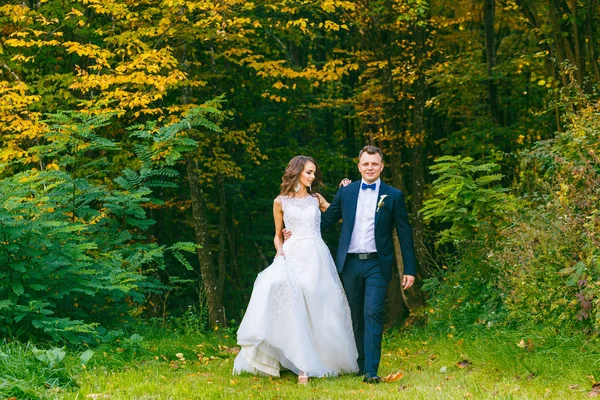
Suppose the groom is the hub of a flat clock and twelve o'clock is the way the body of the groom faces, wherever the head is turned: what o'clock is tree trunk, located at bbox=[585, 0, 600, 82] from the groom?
The tree trunk is roughly at 7 o'clock from the groom.

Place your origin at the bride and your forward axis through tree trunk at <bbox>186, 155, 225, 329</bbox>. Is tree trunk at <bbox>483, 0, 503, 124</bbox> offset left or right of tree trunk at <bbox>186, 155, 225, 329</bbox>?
right

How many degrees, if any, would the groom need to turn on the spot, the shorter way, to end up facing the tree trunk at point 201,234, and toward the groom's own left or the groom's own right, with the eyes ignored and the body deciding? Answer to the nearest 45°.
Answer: approximately 180°

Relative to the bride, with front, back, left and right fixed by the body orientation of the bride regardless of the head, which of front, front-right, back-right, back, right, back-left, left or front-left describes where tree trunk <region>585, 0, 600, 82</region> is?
back-left

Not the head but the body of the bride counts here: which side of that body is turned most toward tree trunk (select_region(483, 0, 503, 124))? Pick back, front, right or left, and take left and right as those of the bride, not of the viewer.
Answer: back

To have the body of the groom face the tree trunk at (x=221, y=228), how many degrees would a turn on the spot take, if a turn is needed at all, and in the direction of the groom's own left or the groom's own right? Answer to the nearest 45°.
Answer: approximately 180°

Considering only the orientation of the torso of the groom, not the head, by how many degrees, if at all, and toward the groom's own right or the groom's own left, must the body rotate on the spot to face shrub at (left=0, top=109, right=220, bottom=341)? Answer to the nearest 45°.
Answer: approximately 90° to the groom's own right

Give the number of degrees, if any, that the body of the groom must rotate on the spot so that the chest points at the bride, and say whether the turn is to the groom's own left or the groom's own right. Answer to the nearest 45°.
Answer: approximately 90° to the groom's own right

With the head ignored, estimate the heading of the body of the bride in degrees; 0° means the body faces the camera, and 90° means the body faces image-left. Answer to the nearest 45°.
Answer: approximately 0°

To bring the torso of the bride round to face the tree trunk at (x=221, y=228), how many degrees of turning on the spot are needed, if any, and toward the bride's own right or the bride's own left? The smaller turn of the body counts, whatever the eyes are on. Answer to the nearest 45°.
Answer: approximately 180°

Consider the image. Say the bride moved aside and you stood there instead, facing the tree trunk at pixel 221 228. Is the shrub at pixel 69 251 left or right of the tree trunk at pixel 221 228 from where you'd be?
left

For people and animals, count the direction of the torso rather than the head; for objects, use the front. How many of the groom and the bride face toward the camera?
2
